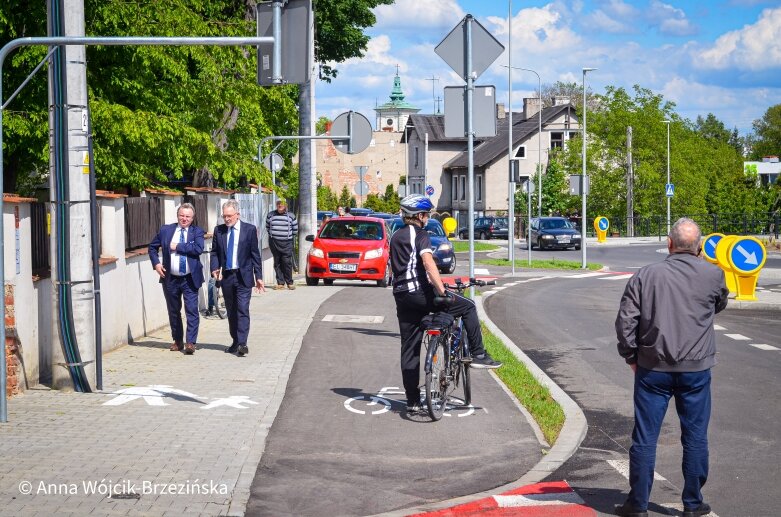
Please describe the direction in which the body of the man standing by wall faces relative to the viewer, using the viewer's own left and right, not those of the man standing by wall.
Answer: facing the viewer

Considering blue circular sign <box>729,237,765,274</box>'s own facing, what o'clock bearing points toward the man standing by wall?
The man standing by wall is roughly at 3 o'clock from the blue circular sign.

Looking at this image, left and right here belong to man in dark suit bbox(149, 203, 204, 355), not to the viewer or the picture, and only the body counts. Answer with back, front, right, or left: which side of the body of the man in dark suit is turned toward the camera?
front

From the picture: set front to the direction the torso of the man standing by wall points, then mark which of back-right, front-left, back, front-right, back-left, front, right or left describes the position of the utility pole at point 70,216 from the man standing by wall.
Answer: front

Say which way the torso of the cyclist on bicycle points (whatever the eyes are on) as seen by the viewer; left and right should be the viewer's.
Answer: facing away from the viewer and to the right of the viewer

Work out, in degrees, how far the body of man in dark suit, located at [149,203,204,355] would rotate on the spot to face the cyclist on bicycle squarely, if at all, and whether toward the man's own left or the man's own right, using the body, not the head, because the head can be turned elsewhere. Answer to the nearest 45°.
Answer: approximately 45° to the man's own left

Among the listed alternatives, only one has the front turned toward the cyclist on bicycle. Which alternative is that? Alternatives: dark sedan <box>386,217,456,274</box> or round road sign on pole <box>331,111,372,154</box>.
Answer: the dark sedan

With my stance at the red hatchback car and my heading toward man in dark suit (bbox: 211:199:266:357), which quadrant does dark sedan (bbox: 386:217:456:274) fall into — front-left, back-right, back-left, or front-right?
back-left

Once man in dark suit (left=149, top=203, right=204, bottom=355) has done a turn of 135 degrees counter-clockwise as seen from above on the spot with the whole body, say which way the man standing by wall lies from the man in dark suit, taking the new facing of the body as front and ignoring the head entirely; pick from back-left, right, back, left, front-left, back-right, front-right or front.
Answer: front-left

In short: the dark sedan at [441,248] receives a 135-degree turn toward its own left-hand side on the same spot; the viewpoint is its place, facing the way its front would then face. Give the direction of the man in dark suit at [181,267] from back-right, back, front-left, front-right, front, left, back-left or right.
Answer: back-right

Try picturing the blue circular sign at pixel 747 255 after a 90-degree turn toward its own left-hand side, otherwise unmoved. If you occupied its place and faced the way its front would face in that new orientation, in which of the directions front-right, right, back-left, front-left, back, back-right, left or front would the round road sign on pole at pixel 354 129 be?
back

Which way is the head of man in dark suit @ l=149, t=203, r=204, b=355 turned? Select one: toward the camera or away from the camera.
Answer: toward the camera

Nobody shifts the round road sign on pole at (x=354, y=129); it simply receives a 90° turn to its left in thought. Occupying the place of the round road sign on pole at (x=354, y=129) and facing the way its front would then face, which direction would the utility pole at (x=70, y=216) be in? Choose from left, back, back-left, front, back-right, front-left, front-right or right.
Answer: left

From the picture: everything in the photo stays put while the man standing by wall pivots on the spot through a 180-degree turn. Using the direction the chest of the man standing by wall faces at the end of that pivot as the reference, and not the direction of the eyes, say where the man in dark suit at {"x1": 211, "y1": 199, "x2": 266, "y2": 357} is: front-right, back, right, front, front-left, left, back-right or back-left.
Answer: back

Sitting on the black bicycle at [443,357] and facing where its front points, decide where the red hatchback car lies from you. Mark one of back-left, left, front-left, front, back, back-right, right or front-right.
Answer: front

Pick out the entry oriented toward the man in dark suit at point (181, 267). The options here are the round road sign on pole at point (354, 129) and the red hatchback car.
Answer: the red hatchback car

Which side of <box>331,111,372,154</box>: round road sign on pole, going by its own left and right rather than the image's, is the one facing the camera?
back

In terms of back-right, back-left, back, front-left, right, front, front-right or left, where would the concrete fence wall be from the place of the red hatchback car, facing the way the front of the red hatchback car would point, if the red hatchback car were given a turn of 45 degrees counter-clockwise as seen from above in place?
front-right
